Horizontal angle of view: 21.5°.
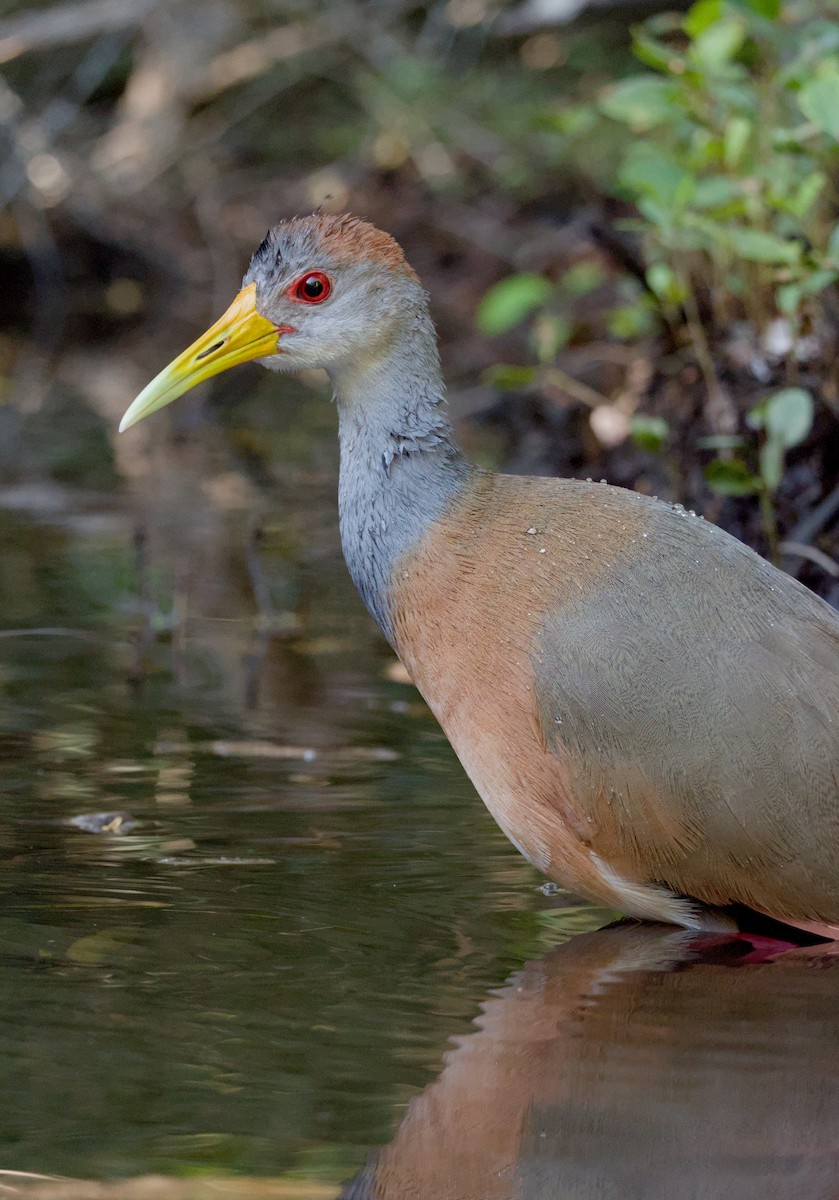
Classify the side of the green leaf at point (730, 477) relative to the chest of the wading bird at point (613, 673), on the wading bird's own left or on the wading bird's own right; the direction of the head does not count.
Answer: on the wading bird's own right

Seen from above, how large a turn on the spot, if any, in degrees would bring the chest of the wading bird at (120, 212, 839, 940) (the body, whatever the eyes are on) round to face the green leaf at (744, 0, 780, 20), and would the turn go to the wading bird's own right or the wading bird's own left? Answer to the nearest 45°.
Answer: approximately 90° to the wading bird's own right

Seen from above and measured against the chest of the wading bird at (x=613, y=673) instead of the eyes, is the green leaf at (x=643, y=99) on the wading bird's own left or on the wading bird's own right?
on the wading bird's own right

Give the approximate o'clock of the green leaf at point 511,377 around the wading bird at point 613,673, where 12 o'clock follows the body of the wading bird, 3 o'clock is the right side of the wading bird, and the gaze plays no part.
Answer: The green leaf is roughly at 3 o'clock from the wading bird.

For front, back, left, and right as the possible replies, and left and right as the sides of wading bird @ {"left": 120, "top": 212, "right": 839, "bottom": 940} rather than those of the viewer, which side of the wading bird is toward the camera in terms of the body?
left

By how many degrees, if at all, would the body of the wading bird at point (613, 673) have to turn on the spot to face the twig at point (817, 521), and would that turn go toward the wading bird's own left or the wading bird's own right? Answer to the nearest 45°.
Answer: approximately 90° to the wading bird's own right

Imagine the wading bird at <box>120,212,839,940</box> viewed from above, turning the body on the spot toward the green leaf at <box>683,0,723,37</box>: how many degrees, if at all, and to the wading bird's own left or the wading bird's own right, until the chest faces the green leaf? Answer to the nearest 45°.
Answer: approximately 90° to the wading bird's own right

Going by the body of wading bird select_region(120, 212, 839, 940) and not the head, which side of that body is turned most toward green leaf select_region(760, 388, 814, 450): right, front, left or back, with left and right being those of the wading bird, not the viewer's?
right

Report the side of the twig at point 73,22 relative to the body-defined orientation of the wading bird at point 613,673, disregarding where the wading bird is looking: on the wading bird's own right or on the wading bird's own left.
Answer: on the wading bird's own right

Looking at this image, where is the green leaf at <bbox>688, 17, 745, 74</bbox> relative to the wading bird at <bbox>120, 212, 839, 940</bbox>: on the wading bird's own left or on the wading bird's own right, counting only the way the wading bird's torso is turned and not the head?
on the wading bird's own right

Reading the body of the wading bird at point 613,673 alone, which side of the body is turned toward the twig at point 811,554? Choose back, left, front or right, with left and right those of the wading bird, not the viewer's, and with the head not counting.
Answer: right
